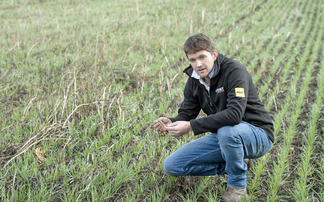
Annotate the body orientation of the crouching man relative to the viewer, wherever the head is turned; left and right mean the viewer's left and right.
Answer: facing the viewer and to the left of the viewer
